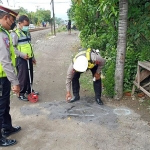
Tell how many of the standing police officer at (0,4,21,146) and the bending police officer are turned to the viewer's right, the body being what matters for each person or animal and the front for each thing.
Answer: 1

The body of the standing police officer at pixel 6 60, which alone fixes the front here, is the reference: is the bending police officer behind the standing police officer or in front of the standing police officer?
in front

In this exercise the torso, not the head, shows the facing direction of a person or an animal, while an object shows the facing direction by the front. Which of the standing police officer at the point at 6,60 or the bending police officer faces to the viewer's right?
the standing police officer

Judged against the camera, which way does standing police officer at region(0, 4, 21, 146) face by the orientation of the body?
to the viewer's right

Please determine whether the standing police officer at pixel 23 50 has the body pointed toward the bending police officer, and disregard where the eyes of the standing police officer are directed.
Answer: yes

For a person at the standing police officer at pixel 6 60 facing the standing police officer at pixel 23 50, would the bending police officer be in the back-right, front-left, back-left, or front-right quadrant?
front-right

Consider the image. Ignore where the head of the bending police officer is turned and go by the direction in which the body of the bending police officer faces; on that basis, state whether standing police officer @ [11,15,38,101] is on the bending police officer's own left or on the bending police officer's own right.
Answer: on the bending police officer's own right

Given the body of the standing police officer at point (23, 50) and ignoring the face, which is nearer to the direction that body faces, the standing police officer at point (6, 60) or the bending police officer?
the bending police officer

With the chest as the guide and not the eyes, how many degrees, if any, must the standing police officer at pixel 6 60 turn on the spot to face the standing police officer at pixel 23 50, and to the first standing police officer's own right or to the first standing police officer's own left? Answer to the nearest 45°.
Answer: approximately 90° to the first standing police officer's own left

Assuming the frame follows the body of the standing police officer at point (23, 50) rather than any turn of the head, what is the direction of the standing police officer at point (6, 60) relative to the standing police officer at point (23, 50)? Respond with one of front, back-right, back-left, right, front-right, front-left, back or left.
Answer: front-right

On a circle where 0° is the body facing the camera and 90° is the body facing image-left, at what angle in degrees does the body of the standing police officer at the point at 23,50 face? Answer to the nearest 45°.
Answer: approximately 315°
